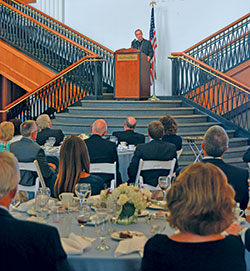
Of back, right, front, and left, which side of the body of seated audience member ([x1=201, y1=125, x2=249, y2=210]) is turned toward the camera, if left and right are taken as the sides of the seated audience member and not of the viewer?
back

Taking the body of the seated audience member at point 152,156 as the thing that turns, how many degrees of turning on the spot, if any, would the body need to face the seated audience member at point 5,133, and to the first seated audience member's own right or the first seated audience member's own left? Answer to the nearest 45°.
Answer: approximately 90° to the first seated audience member's own left

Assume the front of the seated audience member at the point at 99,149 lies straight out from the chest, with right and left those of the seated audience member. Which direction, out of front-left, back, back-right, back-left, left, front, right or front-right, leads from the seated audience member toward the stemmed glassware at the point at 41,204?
back

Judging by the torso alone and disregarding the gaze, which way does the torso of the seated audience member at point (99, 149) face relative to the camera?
away from the camera

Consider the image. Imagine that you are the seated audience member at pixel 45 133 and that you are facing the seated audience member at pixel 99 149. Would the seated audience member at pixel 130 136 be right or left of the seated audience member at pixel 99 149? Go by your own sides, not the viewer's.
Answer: left

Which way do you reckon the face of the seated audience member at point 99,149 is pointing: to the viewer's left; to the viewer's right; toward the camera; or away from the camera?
away from the camera

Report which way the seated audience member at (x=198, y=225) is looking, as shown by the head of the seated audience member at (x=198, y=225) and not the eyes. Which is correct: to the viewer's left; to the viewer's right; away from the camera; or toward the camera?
away from the camera

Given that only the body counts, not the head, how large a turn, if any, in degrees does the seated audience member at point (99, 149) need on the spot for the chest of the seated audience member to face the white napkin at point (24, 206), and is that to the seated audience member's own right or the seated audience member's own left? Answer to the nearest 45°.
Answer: approximately 180°

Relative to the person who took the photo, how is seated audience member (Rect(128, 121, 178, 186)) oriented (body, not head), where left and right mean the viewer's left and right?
facing away from the viewer

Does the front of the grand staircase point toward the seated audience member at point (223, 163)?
yes

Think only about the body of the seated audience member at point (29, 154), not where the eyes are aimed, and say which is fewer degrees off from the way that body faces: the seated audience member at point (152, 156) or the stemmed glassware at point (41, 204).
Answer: the seated audience member

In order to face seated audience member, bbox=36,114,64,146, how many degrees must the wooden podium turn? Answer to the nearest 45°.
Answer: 0° — it already faces them
